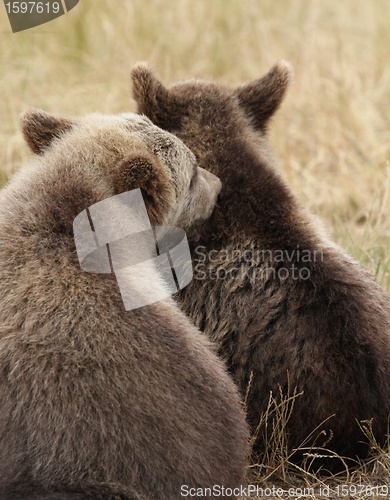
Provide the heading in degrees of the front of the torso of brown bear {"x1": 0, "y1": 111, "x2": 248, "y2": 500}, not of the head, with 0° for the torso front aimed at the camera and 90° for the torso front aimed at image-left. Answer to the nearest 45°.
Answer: approximately 225°
